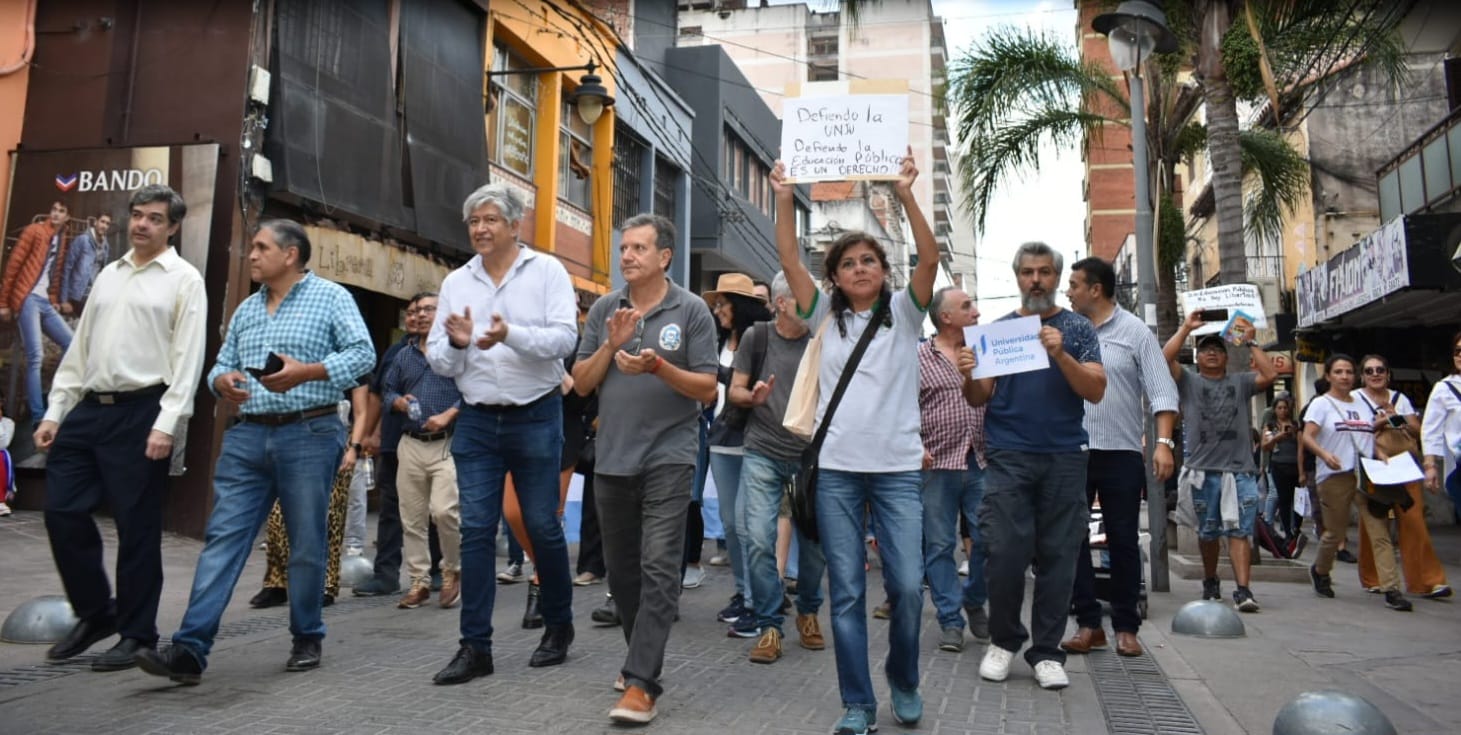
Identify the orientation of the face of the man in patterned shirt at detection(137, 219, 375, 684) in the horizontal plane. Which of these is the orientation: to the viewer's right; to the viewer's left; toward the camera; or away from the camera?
to the viewer's left

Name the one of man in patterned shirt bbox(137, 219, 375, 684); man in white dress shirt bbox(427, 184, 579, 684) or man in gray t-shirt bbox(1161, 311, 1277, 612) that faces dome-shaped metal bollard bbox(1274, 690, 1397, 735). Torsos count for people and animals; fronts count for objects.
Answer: the man in gray t-shirt

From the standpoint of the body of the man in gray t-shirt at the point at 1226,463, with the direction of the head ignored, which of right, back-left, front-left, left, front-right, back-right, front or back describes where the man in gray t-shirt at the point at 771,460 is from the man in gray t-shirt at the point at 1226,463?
front-right

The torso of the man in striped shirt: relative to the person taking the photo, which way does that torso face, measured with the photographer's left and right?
facing the viewer and to the left of the viewer

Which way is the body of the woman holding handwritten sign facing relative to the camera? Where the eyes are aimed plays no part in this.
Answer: toward the camera

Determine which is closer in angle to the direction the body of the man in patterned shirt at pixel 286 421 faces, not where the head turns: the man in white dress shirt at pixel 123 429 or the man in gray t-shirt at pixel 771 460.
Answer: the man in white dress shirt

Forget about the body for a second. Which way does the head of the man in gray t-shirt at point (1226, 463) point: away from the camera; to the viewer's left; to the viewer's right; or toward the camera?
toward the camera

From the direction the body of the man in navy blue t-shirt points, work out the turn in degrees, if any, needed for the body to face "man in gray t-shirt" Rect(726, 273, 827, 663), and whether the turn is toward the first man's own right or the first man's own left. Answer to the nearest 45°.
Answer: approximately 90° to the first man's own right

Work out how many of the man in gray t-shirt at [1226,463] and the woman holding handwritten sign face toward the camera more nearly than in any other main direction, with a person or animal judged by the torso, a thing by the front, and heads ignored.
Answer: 2

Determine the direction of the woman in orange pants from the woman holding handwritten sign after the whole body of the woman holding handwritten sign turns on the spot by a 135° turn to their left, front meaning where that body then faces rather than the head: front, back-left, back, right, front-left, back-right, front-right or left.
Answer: front

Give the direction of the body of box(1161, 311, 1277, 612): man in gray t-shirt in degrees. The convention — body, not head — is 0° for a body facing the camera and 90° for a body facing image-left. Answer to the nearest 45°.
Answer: approximately 0°

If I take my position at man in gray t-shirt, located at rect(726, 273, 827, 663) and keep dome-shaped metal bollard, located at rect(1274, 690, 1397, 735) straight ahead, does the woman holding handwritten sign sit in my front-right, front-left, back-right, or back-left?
front-right

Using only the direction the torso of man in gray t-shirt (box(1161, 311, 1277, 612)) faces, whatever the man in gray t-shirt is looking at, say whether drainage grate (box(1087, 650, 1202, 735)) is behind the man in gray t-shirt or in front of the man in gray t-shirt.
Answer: in front
